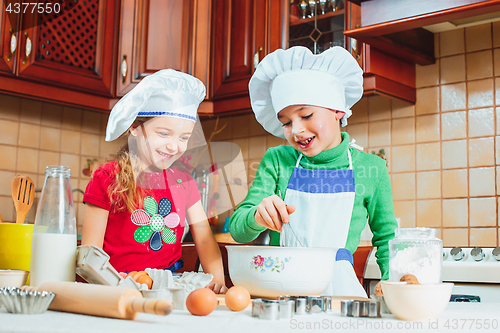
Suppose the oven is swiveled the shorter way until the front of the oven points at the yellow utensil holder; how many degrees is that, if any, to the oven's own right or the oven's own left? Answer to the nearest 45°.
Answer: approximately 45° to the oven's own right

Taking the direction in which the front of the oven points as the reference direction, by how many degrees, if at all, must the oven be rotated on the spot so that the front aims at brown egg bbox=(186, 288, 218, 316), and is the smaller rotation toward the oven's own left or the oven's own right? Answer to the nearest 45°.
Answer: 0° — it already faces it

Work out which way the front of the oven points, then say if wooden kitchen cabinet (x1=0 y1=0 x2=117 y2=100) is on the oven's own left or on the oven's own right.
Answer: on the oven's own right

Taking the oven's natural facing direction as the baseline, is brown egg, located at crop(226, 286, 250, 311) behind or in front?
in front

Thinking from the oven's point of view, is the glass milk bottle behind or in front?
in front

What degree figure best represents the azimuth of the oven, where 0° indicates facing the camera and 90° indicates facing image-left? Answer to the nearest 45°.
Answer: approximately 0°

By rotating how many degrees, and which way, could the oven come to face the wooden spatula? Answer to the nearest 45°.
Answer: approximately 45° to its right
